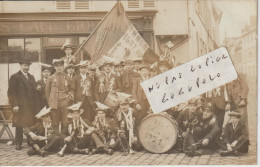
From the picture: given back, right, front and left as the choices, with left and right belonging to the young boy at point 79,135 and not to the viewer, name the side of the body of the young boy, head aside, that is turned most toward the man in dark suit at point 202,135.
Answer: left

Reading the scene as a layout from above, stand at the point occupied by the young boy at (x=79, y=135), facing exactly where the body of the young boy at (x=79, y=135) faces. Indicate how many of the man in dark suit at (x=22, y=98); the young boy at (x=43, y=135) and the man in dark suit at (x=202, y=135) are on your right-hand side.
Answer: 2

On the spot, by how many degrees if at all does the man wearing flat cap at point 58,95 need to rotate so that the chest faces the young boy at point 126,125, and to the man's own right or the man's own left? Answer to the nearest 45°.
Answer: approximately 90° to the man's own left

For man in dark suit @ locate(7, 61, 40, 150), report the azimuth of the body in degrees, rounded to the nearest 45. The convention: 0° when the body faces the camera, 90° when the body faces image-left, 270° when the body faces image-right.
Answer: approximately 315°

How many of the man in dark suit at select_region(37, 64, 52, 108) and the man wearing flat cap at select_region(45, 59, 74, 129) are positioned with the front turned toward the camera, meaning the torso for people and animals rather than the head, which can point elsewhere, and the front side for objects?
2

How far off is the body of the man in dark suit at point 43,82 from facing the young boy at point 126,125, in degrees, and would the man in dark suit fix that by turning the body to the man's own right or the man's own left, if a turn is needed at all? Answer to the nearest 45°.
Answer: approximately 90° to the man's own left

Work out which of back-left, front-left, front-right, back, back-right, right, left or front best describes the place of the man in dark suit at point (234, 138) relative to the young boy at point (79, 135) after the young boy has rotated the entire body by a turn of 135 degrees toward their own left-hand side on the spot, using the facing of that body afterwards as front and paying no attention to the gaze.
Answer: front-right

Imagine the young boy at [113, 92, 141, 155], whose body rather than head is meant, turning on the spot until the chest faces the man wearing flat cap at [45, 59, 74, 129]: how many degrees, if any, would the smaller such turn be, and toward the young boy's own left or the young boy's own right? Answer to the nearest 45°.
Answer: approximately 90° to the young boy's own right
